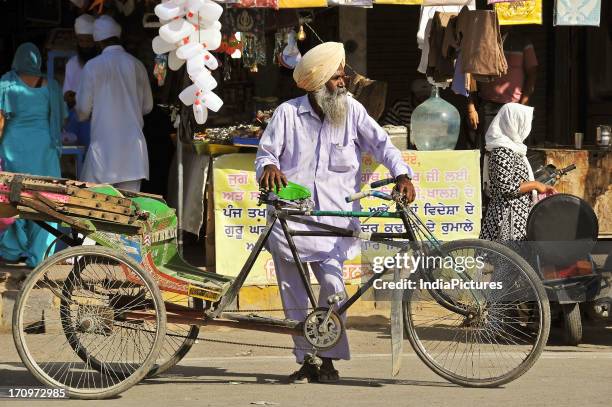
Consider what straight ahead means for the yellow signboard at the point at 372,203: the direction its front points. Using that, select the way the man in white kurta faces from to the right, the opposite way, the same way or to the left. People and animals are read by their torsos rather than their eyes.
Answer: the opposite way

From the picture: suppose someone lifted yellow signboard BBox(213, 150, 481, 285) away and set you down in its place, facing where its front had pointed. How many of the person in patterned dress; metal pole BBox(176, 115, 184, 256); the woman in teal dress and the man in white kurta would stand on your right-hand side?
3

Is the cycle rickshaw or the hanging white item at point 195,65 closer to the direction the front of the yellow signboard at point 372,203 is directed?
the cycle rickshaw

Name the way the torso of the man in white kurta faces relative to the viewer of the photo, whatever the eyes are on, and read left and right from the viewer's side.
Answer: facing away from the viewer

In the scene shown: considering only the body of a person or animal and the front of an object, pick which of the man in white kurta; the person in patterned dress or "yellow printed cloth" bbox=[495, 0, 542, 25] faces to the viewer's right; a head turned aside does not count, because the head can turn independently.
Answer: the person in patterned dress

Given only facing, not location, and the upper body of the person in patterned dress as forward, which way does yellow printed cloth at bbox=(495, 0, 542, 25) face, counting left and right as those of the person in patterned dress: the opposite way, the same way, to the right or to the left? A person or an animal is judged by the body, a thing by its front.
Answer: to the right

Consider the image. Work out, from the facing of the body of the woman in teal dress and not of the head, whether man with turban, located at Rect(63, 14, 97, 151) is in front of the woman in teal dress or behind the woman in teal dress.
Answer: in front

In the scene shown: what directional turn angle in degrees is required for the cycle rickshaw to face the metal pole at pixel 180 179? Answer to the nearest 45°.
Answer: approximately 90° to its left

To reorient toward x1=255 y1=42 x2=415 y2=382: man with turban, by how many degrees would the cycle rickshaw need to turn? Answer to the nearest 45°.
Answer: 0° — it already faces them

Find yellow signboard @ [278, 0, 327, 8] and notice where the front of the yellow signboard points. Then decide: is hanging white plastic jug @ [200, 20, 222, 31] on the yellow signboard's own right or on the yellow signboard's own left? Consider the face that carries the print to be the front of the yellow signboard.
on the yellow signboard's own right

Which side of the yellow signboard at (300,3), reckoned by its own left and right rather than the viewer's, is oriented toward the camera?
front

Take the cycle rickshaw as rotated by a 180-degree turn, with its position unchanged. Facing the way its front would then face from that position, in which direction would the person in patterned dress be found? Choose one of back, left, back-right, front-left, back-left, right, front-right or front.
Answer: back-right
